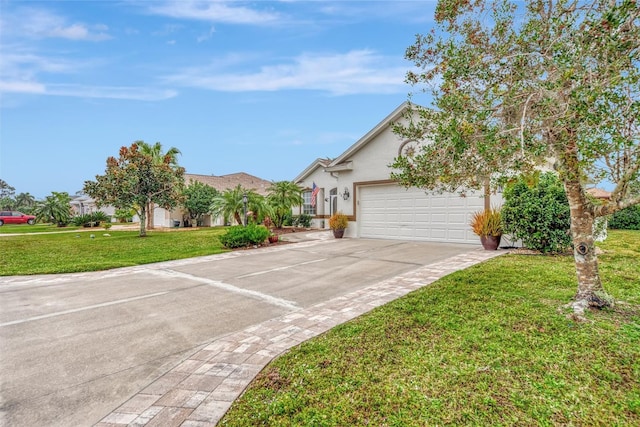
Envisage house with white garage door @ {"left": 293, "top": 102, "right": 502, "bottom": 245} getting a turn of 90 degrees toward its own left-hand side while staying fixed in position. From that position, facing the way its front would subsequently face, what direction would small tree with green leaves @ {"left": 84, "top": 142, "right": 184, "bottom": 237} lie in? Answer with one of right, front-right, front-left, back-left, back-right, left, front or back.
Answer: back-right

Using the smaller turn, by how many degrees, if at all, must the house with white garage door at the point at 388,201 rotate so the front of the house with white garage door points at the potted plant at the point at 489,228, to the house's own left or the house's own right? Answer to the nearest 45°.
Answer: approximately 90° to the house's own left

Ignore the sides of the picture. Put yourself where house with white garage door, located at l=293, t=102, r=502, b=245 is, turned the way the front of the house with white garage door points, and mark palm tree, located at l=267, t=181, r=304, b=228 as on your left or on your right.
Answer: on your right

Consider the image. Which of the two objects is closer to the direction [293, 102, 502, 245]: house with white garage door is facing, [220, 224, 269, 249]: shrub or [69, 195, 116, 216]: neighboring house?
the shrub

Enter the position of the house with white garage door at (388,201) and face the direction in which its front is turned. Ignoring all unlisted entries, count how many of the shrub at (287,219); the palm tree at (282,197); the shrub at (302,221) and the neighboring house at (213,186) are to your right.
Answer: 4

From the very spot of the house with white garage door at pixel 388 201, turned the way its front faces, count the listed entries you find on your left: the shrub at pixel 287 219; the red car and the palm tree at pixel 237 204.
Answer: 0

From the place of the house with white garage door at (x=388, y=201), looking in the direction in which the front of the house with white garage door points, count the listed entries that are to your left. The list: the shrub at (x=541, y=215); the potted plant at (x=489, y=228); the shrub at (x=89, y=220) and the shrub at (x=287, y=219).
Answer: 2

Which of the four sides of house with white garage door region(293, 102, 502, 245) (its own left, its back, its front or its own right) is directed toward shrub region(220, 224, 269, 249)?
front

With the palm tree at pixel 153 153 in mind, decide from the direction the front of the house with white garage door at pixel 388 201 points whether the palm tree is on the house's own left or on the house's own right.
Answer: on the house's own right

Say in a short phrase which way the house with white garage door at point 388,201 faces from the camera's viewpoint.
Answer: facing the viewer and to the left of the viewer

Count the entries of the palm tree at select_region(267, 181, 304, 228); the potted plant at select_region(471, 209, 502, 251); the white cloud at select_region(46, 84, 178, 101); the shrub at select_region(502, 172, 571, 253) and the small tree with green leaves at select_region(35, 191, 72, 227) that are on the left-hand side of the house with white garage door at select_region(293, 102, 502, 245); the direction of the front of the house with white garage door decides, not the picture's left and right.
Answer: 2

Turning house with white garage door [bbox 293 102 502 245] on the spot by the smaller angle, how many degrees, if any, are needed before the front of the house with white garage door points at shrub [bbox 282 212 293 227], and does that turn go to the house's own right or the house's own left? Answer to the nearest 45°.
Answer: approximately 90° to the house's own right

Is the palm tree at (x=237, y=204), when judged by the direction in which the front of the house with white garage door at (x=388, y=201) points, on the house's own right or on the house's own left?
on the house's own right

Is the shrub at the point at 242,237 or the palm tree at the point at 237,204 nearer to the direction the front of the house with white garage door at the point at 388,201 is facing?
the shrub
